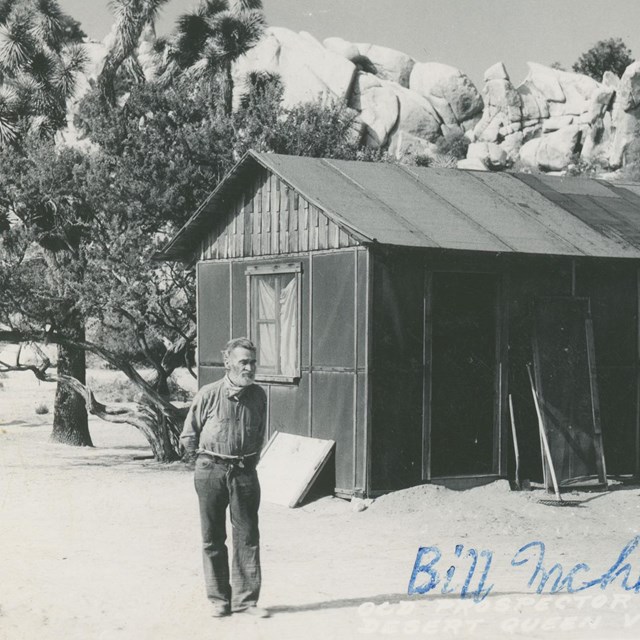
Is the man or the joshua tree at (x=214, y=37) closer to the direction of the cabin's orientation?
the man

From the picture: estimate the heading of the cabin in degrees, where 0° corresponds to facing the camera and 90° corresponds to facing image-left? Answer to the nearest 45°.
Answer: approximately 315°

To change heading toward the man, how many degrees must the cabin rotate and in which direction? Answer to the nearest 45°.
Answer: approximately 45° to its right

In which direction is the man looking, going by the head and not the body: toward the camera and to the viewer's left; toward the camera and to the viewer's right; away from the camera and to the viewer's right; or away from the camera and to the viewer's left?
toward the camera and to the viewer's right

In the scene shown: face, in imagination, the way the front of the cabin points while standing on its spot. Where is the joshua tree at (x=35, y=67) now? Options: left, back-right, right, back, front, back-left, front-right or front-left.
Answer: back

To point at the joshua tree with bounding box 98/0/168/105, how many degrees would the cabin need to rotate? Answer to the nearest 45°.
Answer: approximately 180°
